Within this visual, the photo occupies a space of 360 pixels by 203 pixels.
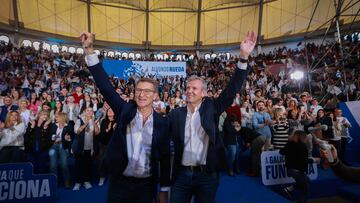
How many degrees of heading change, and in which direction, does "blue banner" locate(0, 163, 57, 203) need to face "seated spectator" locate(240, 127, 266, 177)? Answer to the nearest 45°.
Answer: approximately 90° to its left

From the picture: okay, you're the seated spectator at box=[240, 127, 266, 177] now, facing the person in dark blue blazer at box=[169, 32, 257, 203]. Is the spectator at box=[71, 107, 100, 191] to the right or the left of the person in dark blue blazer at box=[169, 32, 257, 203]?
right

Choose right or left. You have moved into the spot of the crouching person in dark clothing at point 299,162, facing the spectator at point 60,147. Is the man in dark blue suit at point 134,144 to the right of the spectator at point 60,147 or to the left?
left

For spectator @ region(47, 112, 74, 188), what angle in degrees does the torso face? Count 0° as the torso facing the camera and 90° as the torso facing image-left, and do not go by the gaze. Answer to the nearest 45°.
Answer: approximately 0°
